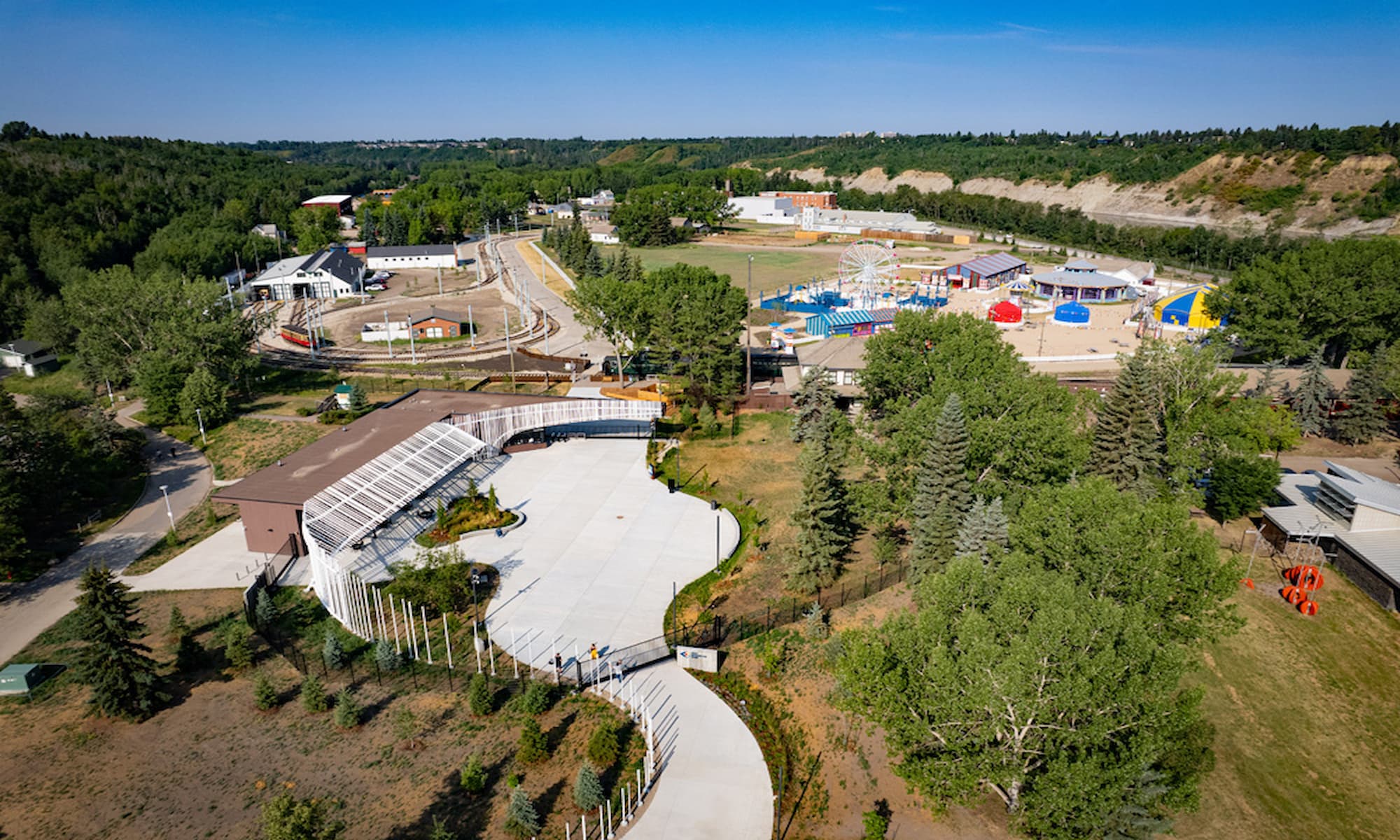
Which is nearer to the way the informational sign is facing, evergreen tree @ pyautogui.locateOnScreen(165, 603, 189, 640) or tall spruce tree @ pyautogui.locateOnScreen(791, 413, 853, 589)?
the evergreen tree

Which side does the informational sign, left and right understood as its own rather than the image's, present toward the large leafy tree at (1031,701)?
left

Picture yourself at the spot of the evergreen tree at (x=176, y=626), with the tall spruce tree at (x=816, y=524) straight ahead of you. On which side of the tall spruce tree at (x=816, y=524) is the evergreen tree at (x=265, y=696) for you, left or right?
right

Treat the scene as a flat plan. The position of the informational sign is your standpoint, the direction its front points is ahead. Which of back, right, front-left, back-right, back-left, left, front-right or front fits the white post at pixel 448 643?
front-right

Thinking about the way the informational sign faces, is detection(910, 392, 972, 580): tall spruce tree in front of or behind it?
behind

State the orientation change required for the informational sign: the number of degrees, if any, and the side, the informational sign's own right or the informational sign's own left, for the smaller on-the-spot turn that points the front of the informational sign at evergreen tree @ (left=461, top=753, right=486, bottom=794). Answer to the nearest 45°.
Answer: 0° — it already faces it

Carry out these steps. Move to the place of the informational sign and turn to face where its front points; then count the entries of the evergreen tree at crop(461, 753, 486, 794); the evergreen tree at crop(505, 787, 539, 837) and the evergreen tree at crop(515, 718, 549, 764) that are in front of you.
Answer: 3

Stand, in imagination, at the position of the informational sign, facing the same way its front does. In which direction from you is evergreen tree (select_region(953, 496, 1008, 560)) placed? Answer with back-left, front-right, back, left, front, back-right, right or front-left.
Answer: back-left

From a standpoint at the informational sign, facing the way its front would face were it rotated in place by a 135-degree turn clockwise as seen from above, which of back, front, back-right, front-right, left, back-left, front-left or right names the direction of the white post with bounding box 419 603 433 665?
left

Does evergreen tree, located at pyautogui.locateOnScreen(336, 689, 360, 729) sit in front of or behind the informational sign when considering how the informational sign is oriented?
in front

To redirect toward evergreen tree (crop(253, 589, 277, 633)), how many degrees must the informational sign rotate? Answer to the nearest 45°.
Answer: approximately 45° to its right

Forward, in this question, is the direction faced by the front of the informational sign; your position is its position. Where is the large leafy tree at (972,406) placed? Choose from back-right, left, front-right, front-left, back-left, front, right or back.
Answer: back

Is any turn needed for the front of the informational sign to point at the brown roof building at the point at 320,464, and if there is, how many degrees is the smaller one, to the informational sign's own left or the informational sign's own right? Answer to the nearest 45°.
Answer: approximately 90° to the informational sign's own right

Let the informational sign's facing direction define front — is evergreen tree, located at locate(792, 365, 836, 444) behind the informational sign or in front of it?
behind

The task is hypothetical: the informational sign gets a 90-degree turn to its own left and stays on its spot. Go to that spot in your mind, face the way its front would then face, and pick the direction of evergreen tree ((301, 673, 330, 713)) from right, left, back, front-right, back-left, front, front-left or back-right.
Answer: back-right

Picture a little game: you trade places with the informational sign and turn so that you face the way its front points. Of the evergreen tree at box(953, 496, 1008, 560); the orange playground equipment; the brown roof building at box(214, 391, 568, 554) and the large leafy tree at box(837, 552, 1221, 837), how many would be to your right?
1

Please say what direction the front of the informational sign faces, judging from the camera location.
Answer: facing the viewer and to the left of the viewer

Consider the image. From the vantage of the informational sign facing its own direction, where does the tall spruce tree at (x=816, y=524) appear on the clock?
The tall spruce tree is roughly at 6 o'clock from the informational sign.

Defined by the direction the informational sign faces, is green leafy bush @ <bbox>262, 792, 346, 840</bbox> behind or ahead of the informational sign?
ahead

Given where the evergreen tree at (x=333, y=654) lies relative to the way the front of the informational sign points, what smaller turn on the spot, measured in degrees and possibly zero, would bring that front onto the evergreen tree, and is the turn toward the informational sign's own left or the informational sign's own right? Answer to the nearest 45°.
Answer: approximately 45° to the informational sign's own right
